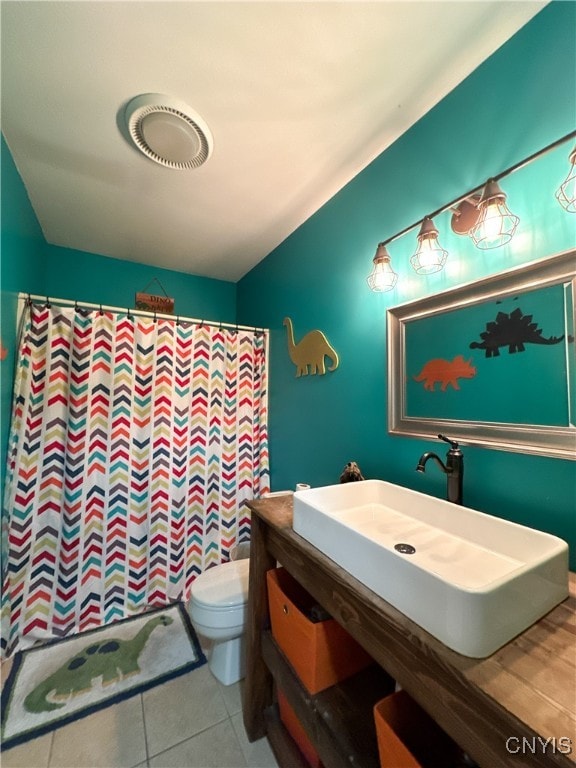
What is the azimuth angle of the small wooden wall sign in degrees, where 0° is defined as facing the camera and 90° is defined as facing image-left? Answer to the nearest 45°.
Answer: approximately 0°

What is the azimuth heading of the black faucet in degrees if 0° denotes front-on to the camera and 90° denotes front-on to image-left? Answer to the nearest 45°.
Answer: approximately 45°

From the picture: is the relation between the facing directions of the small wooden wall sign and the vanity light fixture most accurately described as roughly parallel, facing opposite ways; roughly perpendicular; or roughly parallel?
roughly perpendicular

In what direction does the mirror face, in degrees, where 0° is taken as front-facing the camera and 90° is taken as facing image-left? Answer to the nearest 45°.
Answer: approximately 45°

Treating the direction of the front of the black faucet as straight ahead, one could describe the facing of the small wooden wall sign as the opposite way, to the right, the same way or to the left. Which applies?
to the left
